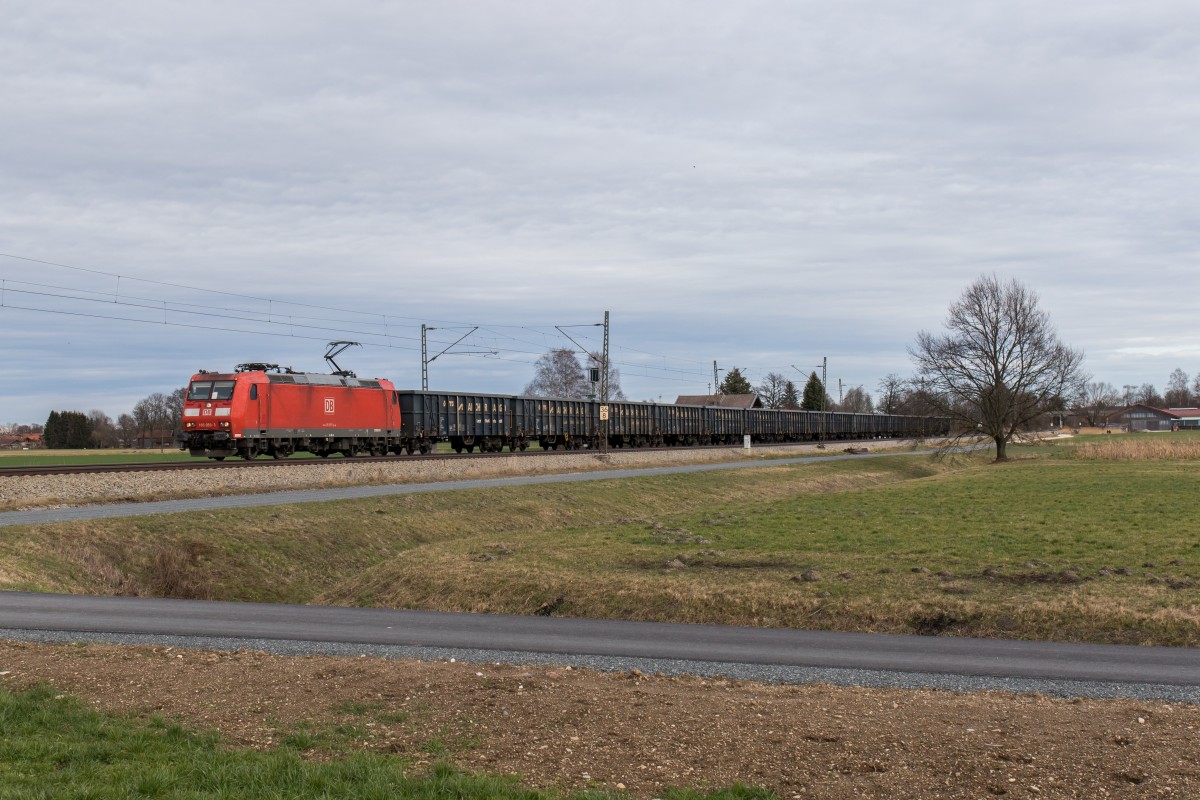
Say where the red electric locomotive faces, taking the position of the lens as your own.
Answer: facing the viewer and to the left of the viewer
